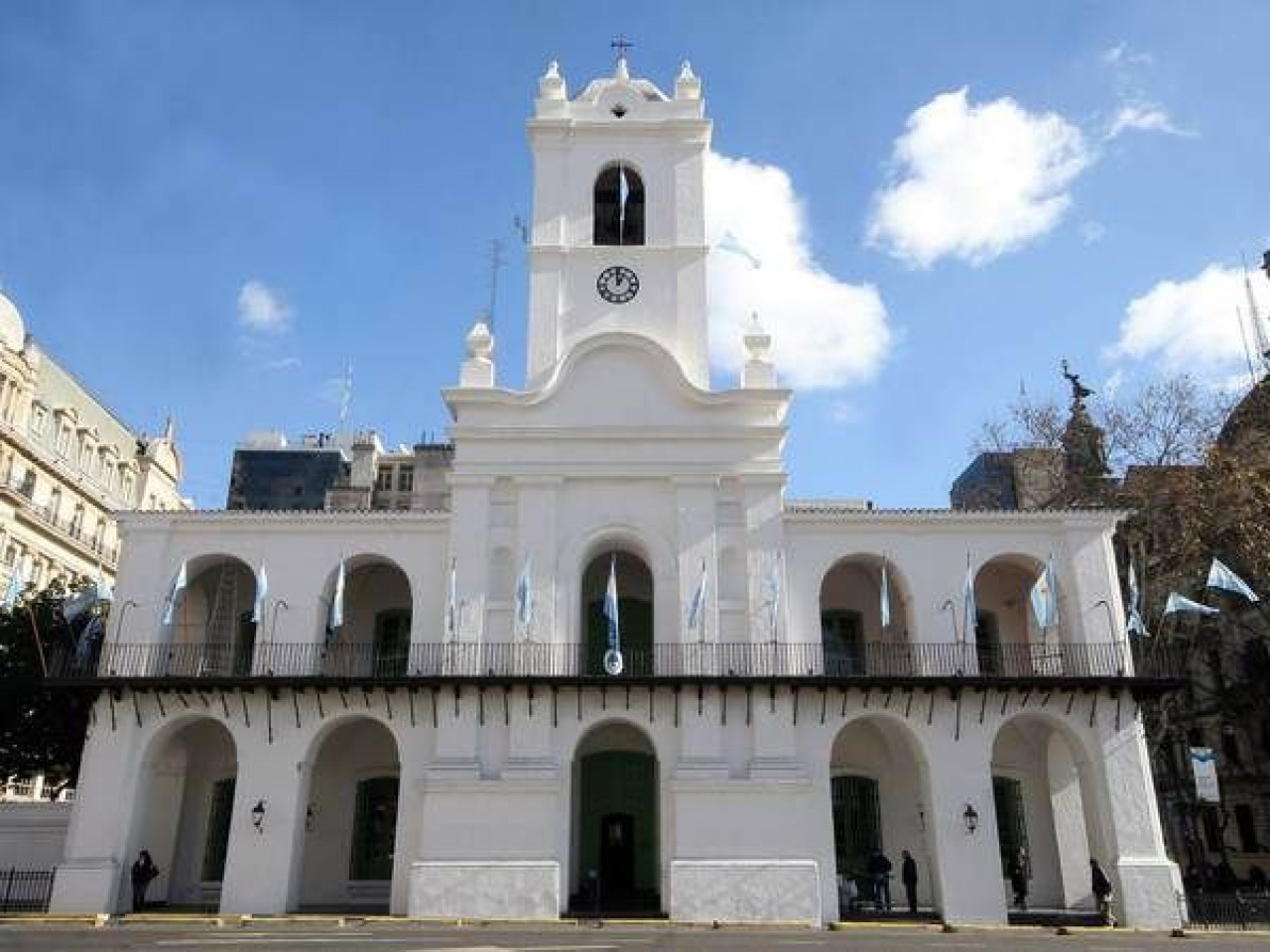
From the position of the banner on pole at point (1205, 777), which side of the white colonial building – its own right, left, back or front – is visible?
left

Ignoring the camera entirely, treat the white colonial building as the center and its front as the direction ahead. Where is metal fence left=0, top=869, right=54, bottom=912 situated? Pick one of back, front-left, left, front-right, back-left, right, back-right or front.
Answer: right

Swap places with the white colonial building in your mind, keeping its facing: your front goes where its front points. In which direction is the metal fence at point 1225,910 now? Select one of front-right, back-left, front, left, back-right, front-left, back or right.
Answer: left

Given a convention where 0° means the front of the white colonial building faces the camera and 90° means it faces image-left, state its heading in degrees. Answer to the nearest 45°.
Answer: approximately 0°

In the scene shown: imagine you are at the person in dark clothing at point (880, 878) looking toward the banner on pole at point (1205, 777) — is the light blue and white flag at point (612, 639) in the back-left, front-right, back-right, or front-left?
back-left
